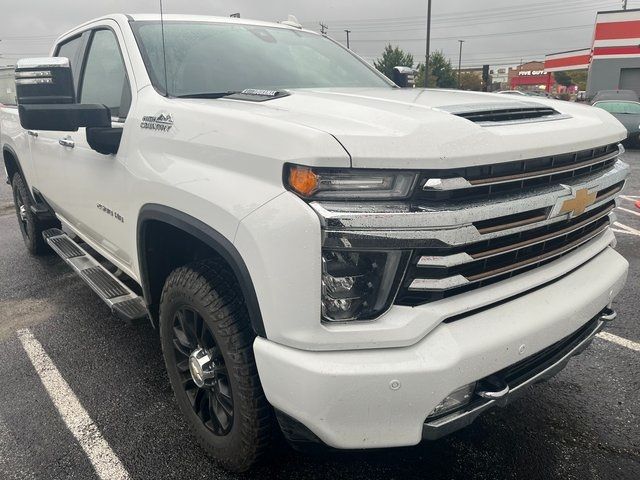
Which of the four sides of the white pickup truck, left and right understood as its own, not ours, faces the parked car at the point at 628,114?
left

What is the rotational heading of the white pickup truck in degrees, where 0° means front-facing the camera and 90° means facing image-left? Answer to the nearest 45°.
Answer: approximately 315°

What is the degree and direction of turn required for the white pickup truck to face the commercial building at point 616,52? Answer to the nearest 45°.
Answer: approximately 90° to its left
